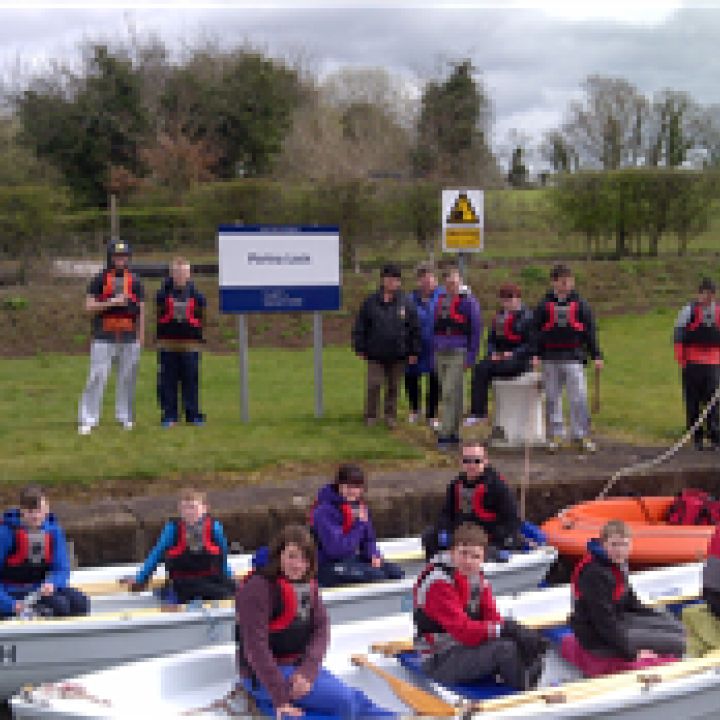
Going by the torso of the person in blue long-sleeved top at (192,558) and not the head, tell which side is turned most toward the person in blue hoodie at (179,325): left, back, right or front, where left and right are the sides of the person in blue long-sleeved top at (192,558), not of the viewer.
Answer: back

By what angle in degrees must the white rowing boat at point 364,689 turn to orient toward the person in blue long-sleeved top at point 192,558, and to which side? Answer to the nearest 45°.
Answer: approximately 90° to its right

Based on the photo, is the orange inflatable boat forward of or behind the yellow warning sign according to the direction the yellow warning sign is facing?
forward

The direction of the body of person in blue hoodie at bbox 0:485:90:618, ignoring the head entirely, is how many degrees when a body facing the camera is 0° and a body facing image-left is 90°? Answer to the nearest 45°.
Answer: approximately 0°

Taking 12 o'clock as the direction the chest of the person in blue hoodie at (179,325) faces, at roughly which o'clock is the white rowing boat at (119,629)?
The white rowing boat is roughly at 12 o'clock from the person in blue hoodie.

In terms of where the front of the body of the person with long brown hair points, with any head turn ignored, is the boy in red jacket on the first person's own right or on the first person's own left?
on the first person's own left

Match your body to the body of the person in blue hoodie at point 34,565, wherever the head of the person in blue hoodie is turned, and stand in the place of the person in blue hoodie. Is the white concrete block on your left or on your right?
on your left

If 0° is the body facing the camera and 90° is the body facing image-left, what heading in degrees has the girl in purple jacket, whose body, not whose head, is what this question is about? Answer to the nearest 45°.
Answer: approximately 315°

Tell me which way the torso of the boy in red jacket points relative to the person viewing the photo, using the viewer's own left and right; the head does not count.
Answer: facing the viewer and to the right of the viewer

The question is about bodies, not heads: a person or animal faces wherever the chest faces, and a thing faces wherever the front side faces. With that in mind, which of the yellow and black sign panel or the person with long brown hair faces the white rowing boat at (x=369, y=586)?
the yellow and black sign panel

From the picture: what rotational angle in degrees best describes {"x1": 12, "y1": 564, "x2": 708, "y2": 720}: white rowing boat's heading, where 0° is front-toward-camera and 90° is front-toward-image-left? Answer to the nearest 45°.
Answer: approximately 45°

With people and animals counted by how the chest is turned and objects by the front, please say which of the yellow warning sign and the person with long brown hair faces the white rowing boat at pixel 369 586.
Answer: the yellow warning sign

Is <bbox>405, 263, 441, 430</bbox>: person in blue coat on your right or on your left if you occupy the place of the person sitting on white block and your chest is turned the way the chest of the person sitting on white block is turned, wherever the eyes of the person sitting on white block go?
on your right

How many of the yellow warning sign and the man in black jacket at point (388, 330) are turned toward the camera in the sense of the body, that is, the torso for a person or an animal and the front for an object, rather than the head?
2
